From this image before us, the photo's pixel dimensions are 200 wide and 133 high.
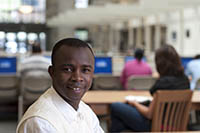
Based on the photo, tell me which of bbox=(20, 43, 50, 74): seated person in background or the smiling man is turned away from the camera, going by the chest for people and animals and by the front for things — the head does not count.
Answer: the seated person in background

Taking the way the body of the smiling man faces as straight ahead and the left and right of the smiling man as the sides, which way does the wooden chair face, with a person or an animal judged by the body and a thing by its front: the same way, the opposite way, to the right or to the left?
the opposite way

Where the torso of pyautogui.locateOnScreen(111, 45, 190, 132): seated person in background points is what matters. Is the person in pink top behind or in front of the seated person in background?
in front

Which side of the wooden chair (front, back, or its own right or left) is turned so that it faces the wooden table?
front

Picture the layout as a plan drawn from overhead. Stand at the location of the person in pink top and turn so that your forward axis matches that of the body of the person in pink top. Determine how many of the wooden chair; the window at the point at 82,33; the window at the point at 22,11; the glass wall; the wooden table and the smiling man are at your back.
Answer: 3

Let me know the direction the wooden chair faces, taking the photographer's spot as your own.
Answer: facing away from the viewer and to the left of the viewer

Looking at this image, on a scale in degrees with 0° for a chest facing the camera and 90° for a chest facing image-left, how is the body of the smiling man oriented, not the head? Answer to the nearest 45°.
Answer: approximately 315°

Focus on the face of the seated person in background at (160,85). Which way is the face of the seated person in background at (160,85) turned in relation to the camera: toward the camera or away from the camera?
away from the camera

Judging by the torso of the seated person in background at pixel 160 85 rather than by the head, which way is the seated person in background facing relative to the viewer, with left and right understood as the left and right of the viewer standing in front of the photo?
facing away from the viewer and to the left of the viewer

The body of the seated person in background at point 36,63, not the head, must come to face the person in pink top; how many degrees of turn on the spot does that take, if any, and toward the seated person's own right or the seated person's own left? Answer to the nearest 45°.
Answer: approximately 90° to the seated person's own right

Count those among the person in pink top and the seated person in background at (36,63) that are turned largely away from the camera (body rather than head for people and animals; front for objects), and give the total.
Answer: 2

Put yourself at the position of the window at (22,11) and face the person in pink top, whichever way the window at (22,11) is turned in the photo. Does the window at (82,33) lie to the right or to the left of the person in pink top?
left

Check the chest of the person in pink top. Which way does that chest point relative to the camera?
away from the camera

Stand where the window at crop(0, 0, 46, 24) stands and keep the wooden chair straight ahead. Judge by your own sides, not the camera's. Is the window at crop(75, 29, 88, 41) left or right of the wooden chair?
left
